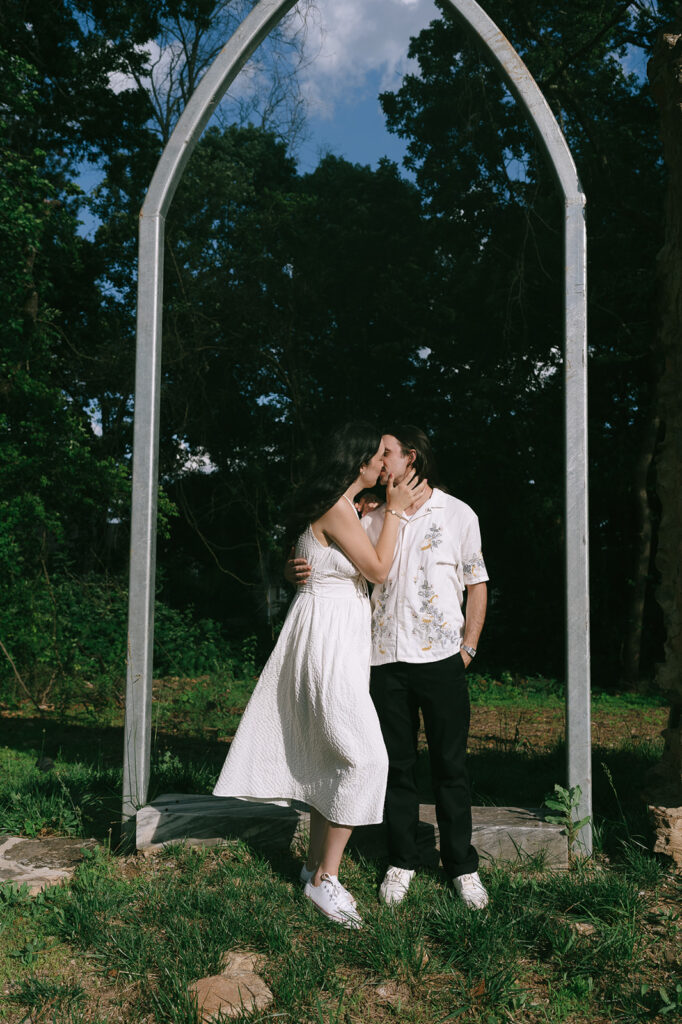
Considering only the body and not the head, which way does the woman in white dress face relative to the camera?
to the viewer's right

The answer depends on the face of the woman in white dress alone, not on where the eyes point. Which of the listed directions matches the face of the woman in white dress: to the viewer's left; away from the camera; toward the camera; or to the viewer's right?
to the viewer's right

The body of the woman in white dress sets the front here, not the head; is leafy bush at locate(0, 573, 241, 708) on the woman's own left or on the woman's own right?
on the woman's own left

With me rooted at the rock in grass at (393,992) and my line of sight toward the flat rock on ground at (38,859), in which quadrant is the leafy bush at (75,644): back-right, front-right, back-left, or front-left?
front-right

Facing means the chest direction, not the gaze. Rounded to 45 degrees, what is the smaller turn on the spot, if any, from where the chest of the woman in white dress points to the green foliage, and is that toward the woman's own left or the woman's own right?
0° — they already face it

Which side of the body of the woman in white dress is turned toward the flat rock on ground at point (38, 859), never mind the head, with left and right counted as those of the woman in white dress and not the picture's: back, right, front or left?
back

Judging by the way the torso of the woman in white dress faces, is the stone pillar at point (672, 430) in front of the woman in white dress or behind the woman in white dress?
in front

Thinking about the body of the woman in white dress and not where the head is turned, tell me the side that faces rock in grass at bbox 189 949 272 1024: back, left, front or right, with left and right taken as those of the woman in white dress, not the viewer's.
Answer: right
